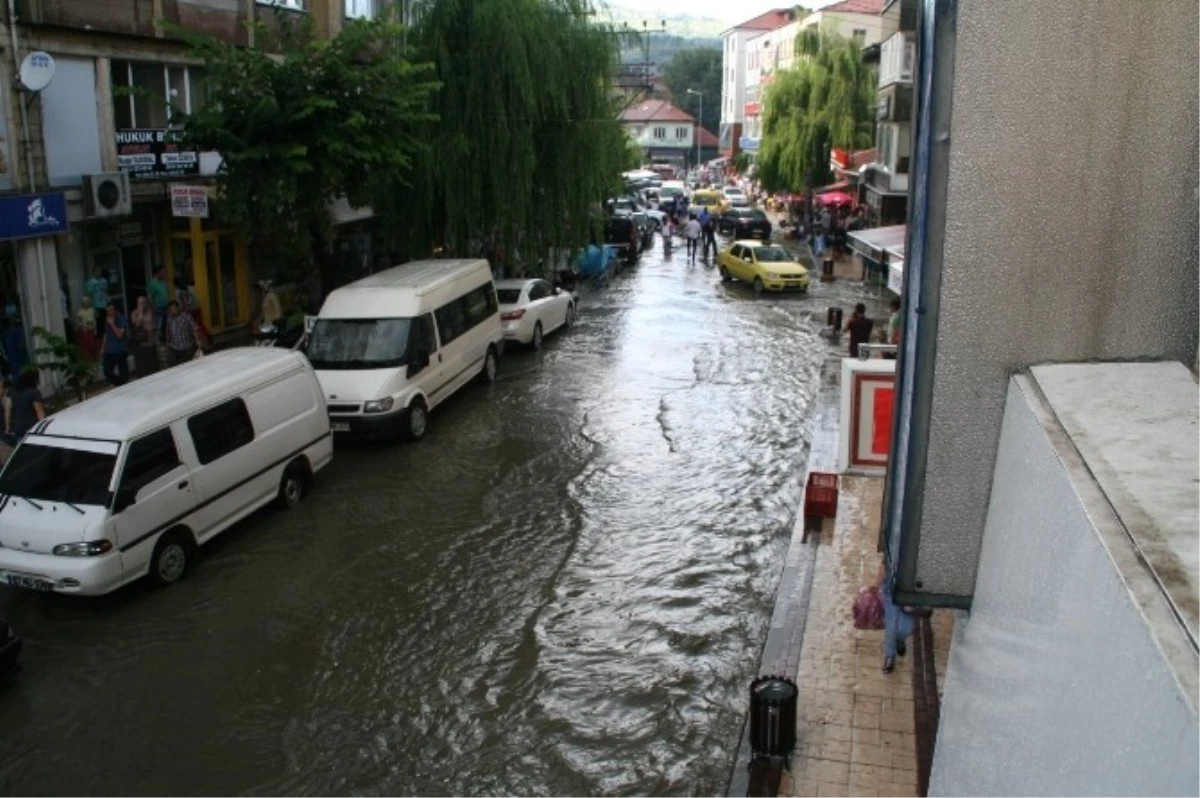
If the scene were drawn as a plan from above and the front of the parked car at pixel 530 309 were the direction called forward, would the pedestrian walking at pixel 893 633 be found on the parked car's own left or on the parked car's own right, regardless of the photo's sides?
on the parked car's own right

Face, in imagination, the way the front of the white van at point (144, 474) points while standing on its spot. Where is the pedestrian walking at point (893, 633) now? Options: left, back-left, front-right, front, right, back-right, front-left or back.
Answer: left

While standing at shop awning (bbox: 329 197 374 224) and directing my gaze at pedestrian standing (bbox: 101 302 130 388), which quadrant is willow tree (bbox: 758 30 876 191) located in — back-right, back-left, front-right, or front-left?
back-left

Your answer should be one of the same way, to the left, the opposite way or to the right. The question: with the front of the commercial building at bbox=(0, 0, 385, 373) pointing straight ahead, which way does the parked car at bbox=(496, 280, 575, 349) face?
to the left

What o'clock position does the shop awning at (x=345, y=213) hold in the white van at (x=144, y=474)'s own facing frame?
The shop awning is roughly at 5 o'clock from the white van.

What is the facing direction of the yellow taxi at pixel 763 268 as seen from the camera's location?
facing the viewer and to the right of the viewer

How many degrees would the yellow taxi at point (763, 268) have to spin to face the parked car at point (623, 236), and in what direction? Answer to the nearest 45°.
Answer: approximately 180°

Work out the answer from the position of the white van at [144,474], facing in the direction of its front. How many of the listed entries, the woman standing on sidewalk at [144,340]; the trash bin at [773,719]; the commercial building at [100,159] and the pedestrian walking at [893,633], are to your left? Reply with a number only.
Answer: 2

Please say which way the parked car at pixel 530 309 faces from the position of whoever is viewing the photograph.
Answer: facing away from the viewer and to the right of the viewer

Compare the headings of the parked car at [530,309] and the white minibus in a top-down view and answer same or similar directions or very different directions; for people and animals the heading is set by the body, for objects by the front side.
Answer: very different directions

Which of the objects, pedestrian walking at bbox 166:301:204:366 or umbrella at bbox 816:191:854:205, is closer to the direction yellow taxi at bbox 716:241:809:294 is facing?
the pedestrian walking

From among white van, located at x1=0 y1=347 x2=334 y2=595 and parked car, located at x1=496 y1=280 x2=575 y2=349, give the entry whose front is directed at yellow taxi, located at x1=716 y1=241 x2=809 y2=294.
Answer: the parked car

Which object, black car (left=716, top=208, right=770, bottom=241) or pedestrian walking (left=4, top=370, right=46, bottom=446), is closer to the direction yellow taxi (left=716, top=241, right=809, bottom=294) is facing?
the pedestrian walking

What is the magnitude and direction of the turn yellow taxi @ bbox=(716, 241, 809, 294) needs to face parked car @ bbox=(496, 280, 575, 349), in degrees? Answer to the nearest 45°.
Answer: approximately 90° to its right

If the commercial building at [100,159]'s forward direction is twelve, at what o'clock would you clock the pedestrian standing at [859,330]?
The pedestrian standing is roughly at 11 o'clock from the commercial building.
